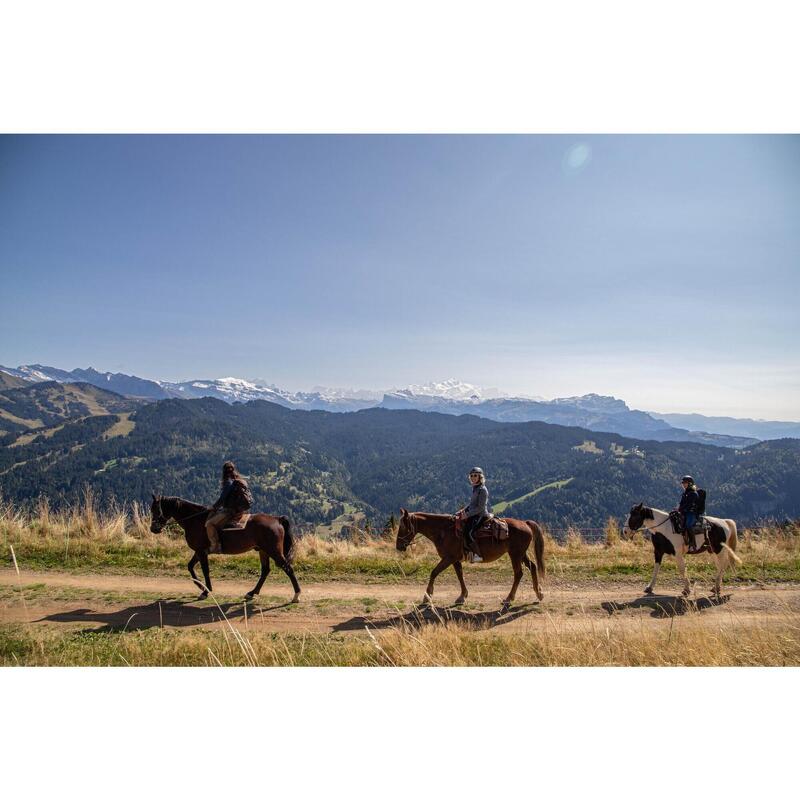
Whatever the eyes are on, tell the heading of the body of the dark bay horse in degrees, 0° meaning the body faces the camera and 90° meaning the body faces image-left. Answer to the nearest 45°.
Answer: approximately 90°

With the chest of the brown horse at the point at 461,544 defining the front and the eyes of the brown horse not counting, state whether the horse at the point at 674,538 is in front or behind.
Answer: behind

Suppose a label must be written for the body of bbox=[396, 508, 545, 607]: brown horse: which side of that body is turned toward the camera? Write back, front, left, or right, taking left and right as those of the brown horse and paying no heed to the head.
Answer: left

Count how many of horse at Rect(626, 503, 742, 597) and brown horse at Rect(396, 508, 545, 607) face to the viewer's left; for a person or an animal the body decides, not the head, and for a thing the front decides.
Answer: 2

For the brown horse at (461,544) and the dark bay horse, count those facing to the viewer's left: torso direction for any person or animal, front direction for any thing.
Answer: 2

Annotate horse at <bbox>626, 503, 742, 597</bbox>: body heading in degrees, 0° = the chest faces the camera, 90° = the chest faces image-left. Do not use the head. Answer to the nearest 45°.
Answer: approximately 90°

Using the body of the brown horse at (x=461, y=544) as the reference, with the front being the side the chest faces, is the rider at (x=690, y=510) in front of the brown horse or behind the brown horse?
behind

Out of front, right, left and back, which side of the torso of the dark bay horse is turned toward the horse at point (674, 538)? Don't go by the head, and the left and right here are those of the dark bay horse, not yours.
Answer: back

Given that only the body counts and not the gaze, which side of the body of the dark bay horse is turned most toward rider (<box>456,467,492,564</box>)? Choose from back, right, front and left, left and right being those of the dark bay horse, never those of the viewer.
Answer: back

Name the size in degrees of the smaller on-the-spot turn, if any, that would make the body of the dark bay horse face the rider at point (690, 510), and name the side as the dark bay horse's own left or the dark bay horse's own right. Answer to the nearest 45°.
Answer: approximately 180°

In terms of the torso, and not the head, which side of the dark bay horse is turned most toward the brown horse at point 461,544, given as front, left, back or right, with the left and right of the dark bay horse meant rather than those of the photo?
back

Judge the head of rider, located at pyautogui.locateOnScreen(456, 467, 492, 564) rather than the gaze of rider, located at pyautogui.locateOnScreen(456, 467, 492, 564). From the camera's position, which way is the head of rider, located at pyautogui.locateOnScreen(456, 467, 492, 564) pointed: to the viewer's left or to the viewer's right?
to the viewer's left
